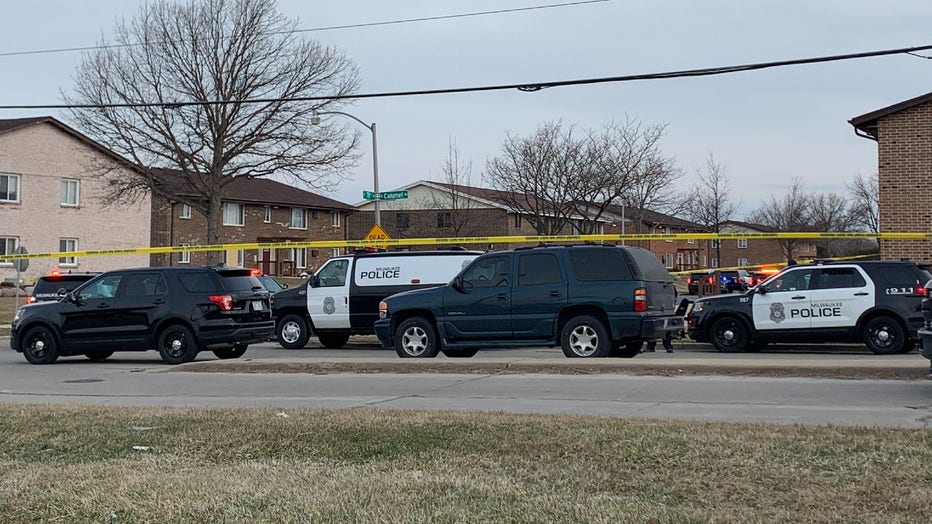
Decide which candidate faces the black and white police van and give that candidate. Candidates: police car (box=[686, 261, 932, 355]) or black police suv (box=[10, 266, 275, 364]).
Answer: the police car

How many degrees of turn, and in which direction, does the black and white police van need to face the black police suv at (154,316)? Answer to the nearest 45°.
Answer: approximately 45° to its left

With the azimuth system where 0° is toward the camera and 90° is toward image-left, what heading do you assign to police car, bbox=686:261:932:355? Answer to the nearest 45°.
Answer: approximately 90°

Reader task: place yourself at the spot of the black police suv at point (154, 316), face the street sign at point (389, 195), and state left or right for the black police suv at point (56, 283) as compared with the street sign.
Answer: left

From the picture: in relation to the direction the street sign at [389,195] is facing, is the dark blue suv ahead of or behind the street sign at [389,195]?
ahead

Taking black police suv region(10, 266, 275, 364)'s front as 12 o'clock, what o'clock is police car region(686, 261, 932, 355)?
The police car is roughly at 5 o'clock from the black police suv.

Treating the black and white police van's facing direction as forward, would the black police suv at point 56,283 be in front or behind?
in front

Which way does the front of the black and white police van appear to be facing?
to the viewer's left

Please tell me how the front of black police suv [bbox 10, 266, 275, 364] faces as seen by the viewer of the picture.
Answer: facing away from the viewer and to the left of the viewer

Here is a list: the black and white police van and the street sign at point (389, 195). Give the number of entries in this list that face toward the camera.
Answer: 1
